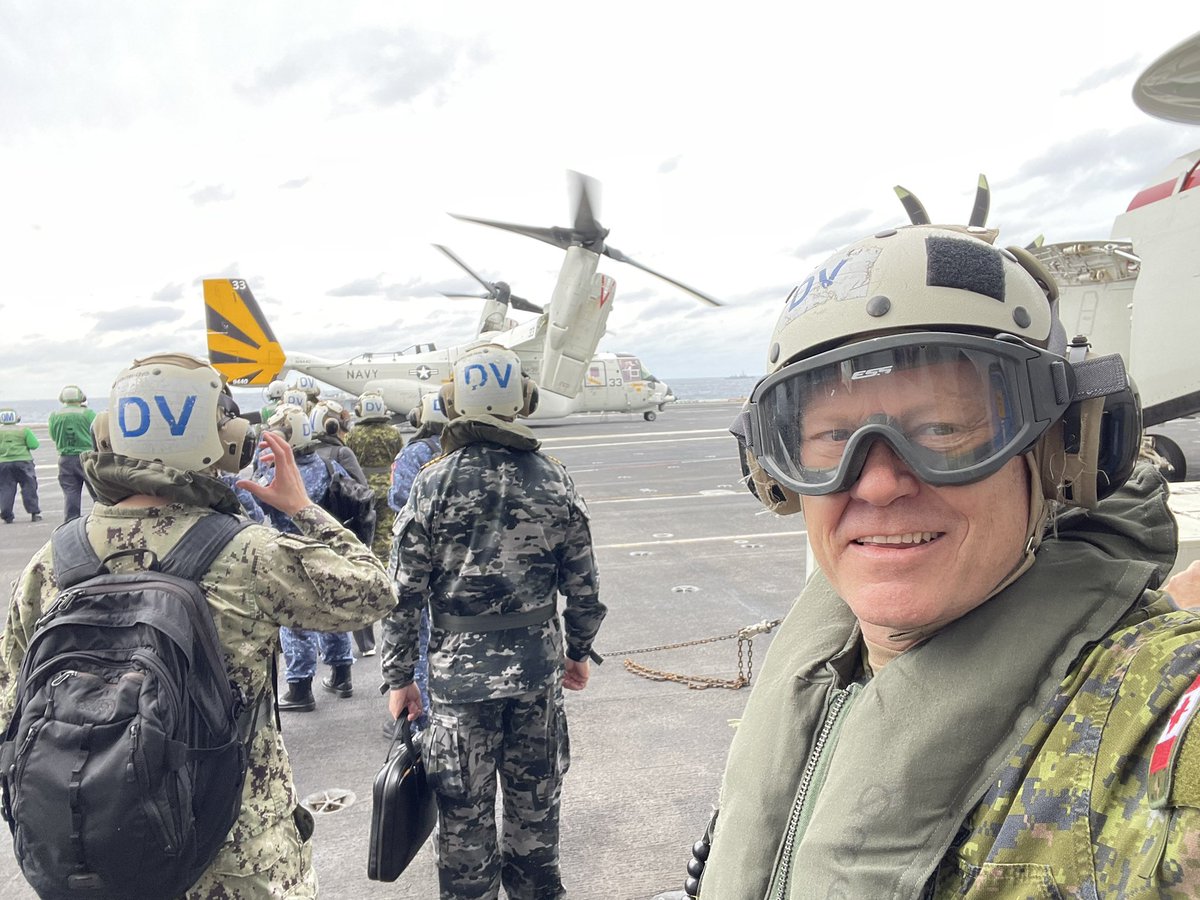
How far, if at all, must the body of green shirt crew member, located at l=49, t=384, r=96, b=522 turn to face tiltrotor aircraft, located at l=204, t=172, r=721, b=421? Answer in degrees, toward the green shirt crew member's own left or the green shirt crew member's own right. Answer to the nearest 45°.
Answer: approximately 45° to the green shirt crew member's own right

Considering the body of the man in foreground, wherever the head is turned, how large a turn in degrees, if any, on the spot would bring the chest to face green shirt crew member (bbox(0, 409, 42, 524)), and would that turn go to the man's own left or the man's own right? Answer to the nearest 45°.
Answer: approximately 90° to the man's own right

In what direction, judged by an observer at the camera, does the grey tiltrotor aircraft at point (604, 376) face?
facing to the right of the viewer

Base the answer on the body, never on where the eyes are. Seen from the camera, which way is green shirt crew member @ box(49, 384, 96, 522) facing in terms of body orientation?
away from the camera

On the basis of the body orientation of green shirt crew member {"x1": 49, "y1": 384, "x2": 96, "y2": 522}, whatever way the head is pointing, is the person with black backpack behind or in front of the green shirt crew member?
behind

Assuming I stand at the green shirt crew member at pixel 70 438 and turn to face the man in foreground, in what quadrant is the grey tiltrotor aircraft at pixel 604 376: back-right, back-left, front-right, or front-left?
back-left

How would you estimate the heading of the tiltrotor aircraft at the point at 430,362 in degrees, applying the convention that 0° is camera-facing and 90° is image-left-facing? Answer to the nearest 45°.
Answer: approximately 270°

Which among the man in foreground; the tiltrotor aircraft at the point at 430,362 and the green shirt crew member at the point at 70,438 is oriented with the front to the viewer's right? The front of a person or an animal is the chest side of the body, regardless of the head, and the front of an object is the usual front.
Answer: the tiltrotor aircraft

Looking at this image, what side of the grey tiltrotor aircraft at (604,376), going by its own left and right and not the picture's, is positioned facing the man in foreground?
right

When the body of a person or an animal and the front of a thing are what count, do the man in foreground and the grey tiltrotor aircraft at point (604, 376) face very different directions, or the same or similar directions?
very different directions

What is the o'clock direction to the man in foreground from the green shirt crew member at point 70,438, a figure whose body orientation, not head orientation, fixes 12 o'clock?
The man in foreground is roughly at 6 o'clock from the green shirt crew member.
